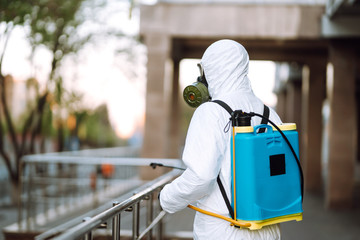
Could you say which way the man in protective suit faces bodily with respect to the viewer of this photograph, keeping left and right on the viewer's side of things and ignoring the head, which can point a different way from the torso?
facing away from the viewer and to the left of the viewer

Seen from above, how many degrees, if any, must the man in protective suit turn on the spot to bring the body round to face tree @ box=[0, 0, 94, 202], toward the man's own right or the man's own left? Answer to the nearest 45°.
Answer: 0° — they already face it

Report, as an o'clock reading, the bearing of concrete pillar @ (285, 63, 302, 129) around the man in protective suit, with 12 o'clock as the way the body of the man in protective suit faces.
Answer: The concrete pillar is roughly at 2 o'clock from the man in protective suit.

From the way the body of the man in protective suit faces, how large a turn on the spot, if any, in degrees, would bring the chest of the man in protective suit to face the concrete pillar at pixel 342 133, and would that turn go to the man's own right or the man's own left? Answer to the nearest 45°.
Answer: approximately 45° to the man's own right

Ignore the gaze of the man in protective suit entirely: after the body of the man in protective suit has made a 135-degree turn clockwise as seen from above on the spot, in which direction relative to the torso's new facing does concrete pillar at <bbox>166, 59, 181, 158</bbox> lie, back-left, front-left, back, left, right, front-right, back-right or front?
left

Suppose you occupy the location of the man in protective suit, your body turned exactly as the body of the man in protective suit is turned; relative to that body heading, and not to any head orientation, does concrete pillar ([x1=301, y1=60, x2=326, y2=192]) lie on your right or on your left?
on your right

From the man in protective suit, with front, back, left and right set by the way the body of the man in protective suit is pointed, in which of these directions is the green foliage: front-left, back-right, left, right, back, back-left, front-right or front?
front

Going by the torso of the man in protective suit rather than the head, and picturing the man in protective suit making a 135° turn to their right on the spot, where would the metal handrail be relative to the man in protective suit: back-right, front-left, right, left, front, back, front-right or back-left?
back

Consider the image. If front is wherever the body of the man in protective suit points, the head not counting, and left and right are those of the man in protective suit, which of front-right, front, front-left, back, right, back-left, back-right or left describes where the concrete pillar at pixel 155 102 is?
front-right

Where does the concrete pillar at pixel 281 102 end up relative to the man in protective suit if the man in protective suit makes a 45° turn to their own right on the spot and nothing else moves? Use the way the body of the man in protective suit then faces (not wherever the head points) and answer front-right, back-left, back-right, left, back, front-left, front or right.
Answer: front

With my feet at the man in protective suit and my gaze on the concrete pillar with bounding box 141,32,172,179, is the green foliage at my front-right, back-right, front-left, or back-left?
front-left

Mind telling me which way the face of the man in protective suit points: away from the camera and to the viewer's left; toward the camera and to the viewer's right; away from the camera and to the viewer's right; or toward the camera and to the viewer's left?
away from the camera and to the viewer's left
